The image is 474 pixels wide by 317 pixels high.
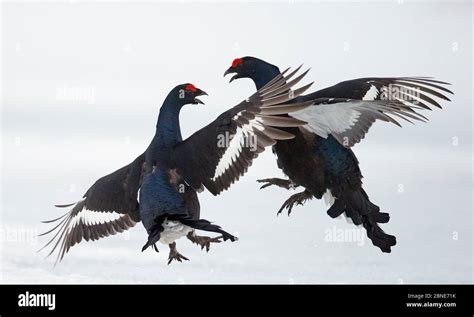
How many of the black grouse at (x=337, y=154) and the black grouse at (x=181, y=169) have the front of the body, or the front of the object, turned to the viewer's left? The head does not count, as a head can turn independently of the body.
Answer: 1

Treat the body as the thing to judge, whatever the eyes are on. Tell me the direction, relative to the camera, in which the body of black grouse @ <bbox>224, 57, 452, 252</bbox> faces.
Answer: to the viewer's left
